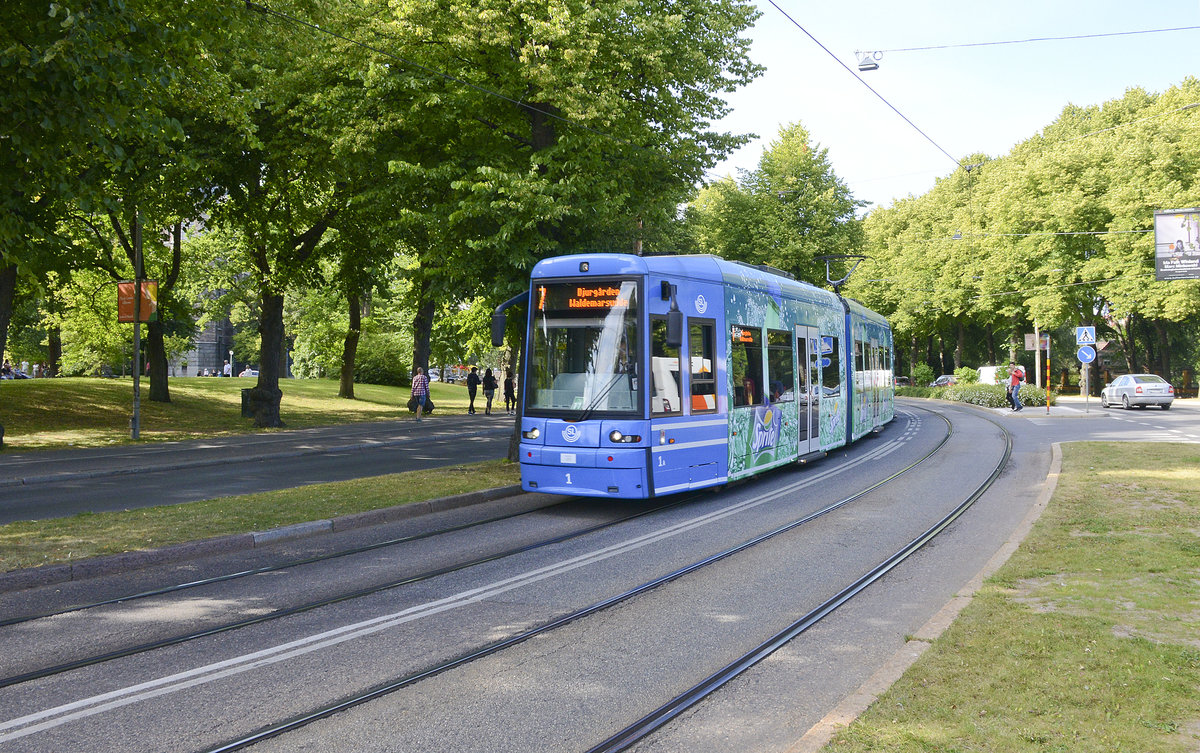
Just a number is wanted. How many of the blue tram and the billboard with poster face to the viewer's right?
0

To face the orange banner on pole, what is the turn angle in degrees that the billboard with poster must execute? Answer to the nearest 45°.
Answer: approximately 45° to its right

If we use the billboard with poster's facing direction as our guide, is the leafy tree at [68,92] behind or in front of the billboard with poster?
in front

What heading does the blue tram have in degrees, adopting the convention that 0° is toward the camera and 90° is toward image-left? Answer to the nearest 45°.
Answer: approximately 45°

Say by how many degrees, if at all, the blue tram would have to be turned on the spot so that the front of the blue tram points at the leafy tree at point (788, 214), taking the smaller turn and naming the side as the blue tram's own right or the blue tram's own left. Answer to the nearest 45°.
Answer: approximately 135° to the blue tram's own right

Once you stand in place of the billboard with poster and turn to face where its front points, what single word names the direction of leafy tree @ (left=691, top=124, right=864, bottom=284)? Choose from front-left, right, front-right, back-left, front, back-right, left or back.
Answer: back-right

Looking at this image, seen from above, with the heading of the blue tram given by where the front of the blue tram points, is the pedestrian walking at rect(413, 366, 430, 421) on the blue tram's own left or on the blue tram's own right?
on the blue tram's own right

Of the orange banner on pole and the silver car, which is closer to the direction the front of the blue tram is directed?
the orange banner on pole

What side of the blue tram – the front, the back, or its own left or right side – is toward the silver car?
back

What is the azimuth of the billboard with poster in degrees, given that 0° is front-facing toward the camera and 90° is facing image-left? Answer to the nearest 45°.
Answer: approximately 0°

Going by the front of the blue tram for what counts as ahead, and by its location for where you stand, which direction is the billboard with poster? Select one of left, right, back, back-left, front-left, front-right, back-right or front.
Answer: back
